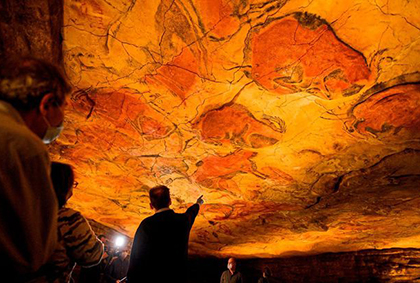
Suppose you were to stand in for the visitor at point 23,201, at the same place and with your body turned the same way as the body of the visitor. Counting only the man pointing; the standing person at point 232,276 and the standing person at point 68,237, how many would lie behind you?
0

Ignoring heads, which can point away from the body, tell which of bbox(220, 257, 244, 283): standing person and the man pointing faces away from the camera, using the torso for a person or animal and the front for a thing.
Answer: the man pointing

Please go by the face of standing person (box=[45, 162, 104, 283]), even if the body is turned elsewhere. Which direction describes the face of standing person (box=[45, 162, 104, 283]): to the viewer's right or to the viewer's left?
to the viewer's right

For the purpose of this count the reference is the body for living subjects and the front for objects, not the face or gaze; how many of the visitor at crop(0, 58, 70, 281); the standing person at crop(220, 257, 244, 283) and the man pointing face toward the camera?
1

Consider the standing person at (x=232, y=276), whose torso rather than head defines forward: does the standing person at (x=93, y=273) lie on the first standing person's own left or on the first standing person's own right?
on the first standing person's own right

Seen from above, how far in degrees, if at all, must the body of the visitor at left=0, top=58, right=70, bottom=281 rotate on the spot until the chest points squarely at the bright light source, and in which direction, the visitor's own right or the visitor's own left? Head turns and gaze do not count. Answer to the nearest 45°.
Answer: approximately 45° to the visitor's own left

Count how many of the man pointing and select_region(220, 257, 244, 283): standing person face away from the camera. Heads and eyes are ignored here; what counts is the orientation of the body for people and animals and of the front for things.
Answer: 1

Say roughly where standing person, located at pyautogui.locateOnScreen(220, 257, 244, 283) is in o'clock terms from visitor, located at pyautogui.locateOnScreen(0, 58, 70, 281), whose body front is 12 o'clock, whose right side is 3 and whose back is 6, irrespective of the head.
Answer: The standing person is roughly at 12 o'clock from the visitor.

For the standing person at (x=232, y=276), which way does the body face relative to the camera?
toward the camera

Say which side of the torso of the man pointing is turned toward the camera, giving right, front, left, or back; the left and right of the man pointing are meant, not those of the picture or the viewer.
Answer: back

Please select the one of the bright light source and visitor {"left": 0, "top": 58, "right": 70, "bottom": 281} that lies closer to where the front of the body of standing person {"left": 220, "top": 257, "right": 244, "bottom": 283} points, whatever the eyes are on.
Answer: the visitor

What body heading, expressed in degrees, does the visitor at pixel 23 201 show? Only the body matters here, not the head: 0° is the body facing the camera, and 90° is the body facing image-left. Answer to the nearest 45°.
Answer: approximately 225°

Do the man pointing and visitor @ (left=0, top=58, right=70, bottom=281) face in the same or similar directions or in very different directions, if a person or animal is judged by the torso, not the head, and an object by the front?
same or similar directions

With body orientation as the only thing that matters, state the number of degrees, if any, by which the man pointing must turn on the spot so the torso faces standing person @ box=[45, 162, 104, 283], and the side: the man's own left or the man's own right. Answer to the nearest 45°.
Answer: approximately 135° to the man's own left

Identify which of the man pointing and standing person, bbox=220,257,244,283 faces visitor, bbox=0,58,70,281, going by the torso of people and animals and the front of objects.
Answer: the standing person

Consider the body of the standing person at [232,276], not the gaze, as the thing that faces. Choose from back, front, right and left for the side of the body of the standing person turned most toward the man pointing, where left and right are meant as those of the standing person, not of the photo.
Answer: front

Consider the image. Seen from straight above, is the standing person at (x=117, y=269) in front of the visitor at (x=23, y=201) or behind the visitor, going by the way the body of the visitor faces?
in front
